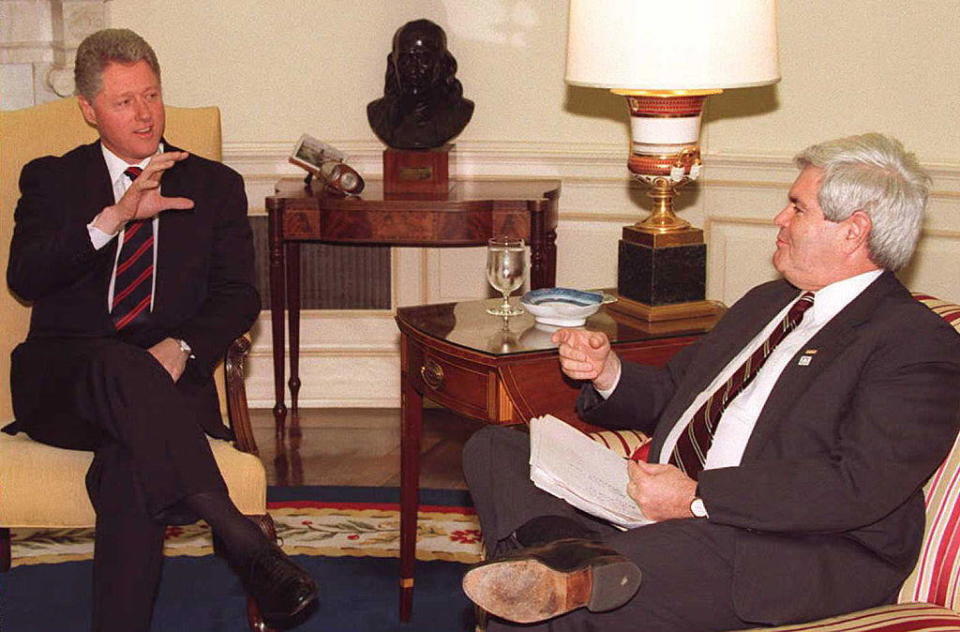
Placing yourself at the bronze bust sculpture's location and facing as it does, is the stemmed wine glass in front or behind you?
in front

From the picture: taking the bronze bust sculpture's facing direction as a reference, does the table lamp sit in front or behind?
in front

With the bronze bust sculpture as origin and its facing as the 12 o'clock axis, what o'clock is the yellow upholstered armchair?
The yellow upholstered armchair is roughly at 1 o'clock from the bronze bust sculpture.

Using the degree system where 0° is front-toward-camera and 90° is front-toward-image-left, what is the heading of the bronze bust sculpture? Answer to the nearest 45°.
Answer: approximately 0°

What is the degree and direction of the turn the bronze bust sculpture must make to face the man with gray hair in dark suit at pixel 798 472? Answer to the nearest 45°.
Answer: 0° — it already faces them

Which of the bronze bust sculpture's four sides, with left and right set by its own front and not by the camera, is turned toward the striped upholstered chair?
front

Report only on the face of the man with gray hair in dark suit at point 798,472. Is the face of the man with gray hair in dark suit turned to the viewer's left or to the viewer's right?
to the viewer's left
